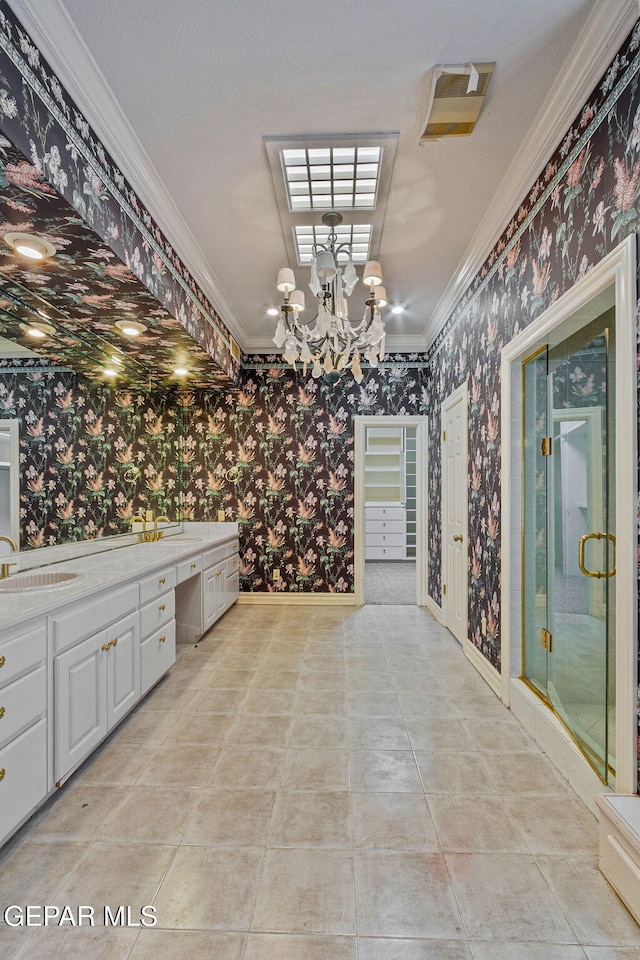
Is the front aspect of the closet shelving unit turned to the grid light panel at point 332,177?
yes

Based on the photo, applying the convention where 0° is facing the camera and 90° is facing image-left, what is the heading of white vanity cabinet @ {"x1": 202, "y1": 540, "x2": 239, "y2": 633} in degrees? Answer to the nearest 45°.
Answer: approximately 270°

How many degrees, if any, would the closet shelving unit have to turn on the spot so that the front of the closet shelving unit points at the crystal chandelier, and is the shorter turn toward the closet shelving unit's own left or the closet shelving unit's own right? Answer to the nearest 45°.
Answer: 0° — it already faces it

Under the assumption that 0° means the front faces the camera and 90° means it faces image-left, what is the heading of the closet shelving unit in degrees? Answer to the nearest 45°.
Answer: approximately 0°

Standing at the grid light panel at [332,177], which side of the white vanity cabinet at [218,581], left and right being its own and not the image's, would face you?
right

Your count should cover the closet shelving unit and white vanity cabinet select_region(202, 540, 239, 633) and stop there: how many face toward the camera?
1

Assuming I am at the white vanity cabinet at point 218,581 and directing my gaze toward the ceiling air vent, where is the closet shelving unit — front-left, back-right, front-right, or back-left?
back-left

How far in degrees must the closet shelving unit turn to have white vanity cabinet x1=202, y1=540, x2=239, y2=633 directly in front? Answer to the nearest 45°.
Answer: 0° — it already faces it

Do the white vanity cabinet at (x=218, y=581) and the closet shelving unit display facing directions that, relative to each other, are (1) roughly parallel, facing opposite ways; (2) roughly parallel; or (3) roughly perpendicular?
roughly perpendicular
